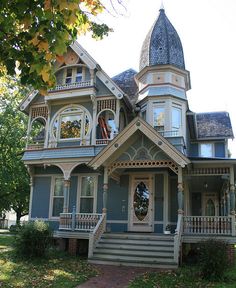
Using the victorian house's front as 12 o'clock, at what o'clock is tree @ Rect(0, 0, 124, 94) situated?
The tree is roughly at 12 o'clock from the victorian house.

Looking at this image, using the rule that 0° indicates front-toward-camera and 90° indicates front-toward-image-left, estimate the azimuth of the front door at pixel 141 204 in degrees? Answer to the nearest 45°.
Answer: approximately 0°

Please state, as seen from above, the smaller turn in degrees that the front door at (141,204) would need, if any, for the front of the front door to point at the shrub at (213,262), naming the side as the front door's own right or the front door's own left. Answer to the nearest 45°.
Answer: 0° — it already faces it

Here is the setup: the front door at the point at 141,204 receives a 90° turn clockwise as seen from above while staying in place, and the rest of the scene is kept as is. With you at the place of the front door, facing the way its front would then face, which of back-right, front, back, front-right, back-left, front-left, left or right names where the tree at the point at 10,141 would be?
front-right

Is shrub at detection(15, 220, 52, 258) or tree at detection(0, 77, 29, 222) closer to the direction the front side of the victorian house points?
the shrub

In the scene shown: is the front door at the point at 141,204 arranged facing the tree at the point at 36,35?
yes
